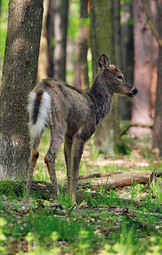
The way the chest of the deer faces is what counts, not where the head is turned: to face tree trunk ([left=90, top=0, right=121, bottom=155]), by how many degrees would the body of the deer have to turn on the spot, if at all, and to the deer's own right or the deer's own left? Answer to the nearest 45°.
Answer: approximately 45° to the deer's own left

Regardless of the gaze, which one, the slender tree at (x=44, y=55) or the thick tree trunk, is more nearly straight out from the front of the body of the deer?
the slender tree

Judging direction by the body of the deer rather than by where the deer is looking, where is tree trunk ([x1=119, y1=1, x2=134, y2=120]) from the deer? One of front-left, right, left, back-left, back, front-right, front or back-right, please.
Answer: front-left

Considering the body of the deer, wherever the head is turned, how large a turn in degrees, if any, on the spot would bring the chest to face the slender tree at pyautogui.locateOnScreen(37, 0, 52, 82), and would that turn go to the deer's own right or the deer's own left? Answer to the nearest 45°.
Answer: approximately 45° to the deer's own left

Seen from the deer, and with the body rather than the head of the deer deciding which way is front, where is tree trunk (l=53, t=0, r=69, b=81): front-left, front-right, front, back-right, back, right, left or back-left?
front-left

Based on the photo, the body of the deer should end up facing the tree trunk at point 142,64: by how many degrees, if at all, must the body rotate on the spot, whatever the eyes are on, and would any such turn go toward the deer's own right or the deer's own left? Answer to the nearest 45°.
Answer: approximately 45° to the deer's own left

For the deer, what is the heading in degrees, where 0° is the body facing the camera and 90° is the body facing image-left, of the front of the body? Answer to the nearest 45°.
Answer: approximately 225°
